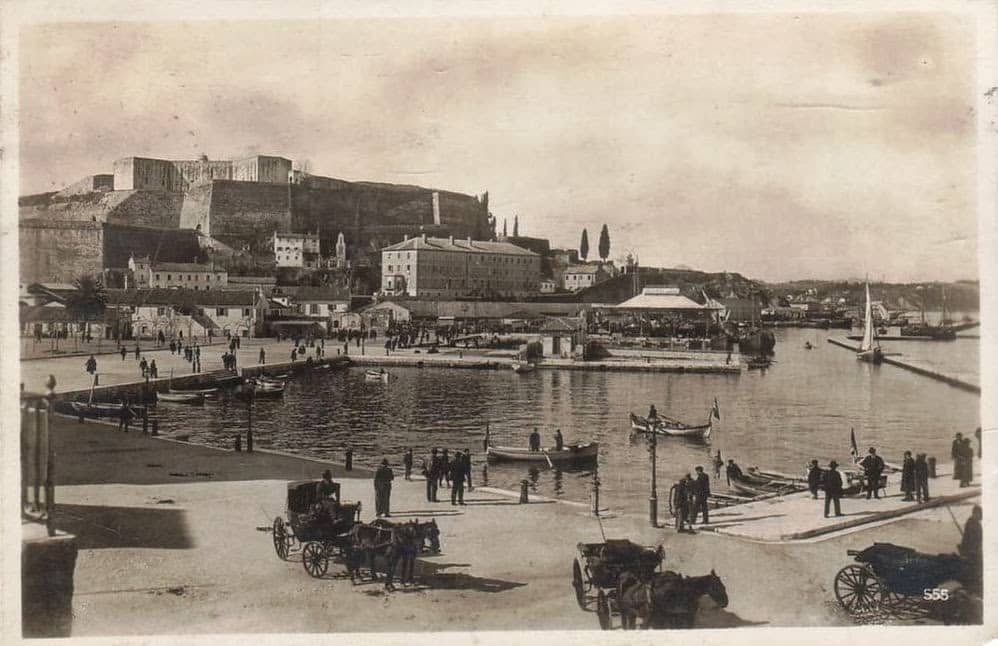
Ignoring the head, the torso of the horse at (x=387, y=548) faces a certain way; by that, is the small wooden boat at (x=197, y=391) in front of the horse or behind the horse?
behind

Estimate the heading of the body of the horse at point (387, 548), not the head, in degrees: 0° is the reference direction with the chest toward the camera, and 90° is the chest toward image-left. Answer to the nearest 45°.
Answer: approximately 315°

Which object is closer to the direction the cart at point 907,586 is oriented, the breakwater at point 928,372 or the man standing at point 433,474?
the breakwater

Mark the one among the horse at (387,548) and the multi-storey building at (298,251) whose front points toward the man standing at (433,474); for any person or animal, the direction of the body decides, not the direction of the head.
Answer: the multi-storey building

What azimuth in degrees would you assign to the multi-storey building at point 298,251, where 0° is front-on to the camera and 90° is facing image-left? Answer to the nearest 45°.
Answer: approximately 0°

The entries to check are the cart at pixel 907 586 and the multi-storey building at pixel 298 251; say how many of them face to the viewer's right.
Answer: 1

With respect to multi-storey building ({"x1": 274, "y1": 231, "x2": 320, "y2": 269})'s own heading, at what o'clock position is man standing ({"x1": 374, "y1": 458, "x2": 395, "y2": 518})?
The man standing is roughly at 12 o'clock from the multi-storey building.

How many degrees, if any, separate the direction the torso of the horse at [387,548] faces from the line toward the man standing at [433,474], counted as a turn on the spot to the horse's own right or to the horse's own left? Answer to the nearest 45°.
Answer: approximately 135° to the horse's own left

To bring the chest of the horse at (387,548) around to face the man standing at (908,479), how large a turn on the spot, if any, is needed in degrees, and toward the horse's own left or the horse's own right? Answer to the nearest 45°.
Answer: approximately 45° to the horse's own left

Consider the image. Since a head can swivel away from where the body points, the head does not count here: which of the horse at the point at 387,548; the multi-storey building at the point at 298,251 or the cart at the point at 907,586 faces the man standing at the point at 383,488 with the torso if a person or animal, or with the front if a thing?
the multi-storey building

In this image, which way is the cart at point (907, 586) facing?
to the viewer's right

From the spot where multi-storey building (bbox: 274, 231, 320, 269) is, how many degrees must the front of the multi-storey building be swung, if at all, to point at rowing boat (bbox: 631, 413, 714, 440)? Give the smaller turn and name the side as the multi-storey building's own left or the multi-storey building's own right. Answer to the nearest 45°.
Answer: approximately 45° to the multi-storey building's own left
